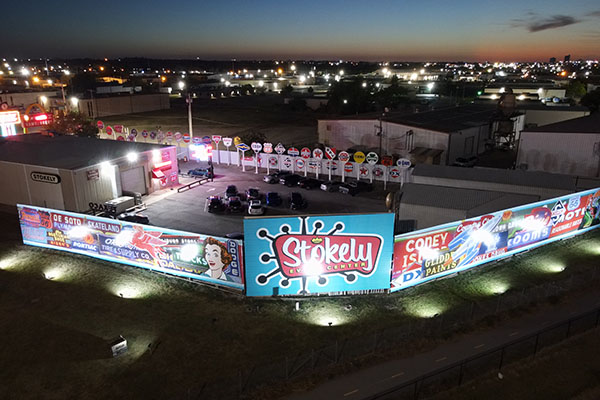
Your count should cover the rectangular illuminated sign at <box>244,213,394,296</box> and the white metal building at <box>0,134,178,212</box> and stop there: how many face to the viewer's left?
0

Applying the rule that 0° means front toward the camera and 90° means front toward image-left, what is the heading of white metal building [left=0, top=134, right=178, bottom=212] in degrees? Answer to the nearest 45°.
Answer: approximately 315°

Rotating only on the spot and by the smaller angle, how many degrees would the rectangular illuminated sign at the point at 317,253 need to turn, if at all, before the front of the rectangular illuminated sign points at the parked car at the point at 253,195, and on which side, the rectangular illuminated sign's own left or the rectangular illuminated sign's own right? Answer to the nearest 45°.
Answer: approximately 180°

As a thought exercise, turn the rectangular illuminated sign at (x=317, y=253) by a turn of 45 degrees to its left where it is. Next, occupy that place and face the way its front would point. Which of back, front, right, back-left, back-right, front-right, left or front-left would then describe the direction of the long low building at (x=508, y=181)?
left

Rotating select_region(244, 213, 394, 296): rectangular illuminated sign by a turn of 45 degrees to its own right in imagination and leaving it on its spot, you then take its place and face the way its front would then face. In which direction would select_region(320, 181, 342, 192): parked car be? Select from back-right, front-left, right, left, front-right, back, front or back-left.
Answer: back-right

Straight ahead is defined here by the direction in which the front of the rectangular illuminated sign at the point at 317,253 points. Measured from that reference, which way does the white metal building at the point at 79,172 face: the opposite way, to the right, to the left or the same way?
to the left

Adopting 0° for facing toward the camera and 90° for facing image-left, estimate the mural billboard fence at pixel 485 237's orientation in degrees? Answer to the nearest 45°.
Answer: approximately 315°

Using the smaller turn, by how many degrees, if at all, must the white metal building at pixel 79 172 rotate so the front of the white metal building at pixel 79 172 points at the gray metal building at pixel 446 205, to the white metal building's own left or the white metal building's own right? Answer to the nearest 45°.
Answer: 0° — it already faces it

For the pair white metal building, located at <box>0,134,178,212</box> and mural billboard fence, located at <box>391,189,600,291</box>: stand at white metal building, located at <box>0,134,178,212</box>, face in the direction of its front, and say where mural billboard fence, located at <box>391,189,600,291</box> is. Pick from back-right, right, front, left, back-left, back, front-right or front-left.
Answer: front

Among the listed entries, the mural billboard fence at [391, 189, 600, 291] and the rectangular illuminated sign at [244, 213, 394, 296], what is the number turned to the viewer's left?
0

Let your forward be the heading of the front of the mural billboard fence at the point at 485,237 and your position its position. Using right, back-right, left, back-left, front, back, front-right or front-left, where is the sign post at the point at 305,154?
back

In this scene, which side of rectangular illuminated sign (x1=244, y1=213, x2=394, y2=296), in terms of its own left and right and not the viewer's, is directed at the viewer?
front

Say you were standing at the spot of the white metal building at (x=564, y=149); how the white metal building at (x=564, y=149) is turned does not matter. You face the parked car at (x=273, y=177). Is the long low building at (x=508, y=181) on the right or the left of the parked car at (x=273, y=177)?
left

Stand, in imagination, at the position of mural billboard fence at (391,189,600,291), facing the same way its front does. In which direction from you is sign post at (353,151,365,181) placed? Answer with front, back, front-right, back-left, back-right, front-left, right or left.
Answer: back

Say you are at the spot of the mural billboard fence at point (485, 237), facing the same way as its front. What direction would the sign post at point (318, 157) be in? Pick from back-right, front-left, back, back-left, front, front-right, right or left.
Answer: back

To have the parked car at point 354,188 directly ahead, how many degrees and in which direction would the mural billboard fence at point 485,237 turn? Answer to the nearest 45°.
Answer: approximately 180°

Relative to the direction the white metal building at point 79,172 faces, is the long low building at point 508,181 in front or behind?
in front

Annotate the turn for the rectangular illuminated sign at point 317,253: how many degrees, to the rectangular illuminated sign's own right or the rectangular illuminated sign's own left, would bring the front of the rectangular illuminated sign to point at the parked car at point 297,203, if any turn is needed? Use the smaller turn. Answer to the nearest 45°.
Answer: approximately 180°

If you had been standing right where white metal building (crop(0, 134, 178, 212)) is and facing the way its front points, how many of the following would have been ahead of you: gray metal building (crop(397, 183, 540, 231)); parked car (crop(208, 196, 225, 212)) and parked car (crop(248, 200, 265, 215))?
3
